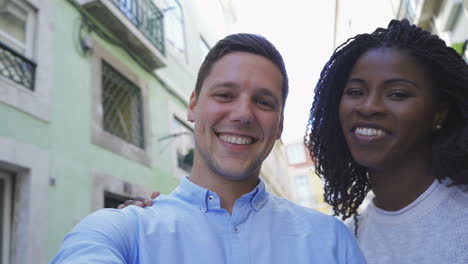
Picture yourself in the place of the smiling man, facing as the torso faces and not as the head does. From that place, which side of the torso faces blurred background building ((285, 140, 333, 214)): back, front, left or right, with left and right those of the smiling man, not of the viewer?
back

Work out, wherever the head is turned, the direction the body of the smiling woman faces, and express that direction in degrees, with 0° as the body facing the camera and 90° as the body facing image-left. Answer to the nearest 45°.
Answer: approximately 45°

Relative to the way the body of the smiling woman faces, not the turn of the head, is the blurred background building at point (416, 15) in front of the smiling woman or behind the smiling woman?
behind

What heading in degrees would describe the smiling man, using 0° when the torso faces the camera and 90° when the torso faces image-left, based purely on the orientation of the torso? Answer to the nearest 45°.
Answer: approximately 0°

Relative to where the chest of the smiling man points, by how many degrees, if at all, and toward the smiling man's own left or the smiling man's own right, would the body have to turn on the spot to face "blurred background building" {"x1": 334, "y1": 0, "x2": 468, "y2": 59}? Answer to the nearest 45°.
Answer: approximately 135° to the smiling man's own left

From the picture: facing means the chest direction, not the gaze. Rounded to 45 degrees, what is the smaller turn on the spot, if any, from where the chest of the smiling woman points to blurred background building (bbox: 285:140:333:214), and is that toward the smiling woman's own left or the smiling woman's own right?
approximately 135° to the smiling woman's own right

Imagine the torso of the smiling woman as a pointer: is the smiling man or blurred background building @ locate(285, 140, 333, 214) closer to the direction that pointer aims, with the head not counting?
the smiling man

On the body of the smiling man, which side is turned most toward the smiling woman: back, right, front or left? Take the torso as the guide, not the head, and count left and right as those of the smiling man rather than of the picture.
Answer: left
